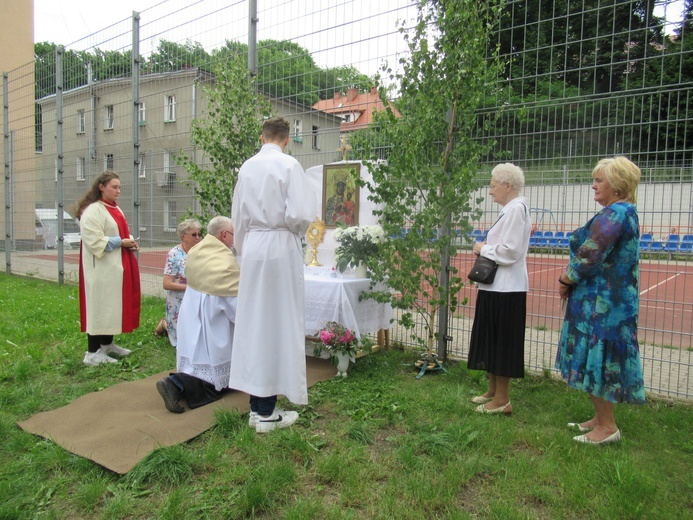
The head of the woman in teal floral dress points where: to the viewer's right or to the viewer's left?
to the viewer's left

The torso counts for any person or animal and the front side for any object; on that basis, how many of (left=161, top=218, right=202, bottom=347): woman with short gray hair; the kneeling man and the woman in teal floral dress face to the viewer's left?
1

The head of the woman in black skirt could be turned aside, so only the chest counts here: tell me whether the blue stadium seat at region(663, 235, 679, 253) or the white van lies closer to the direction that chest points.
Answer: the white van

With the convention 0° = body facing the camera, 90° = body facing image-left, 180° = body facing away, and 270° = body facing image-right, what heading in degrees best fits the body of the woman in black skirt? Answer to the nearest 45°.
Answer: approximately 90°

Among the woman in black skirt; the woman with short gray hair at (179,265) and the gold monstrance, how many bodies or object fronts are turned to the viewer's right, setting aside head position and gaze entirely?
1

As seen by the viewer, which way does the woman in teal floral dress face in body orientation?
to the viewer's left

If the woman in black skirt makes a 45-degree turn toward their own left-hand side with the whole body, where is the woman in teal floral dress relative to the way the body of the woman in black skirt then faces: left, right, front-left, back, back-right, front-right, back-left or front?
left

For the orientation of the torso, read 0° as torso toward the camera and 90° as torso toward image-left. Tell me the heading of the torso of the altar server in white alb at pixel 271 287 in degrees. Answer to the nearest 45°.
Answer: approximately 225°

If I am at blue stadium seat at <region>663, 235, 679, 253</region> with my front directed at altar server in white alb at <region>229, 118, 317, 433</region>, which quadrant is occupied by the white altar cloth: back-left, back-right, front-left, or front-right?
front-right

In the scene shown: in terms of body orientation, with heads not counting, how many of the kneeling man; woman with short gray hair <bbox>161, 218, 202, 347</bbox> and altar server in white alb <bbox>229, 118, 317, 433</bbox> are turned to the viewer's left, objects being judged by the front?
0

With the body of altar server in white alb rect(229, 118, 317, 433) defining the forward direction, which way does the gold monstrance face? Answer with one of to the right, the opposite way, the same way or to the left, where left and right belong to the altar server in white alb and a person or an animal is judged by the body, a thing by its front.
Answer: the opposite way

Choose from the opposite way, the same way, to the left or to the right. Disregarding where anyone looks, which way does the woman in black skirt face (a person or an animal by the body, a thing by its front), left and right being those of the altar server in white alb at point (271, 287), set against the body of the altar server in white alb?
to the left

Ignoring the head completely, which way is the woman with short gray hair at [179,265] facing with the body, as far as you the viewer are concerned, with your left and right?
facing to the right of the viewer
